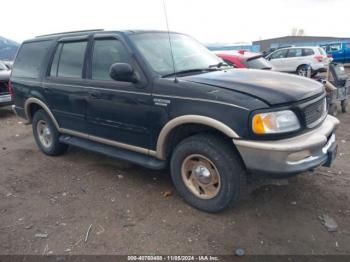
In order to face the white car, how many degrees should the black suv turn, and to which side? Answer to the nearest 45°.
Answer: approximately 90° to its left

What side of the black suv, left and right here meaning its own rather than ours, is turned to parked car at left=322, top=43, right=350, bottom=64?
left

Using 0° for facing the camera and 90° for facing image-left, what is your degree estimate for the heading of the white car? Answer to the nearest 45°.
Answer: approximately 135°

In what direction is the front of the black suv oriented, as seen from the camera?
facing the viewer and to the right of the viewer

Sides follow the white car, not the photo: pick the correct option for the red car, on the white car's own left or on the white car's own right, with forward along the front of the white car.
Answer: on the white car's own left

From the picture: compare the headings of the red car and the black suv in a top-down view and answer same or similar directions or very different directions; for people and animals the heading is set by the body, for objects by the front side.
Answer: very different directions

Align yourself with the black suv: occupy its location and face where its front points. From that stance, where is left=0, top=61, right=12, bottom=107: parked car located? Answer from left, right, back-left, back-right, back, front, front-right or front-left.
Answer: back

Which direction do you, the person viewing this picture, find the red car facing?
facing away from the viewer and to the left of the viewer
